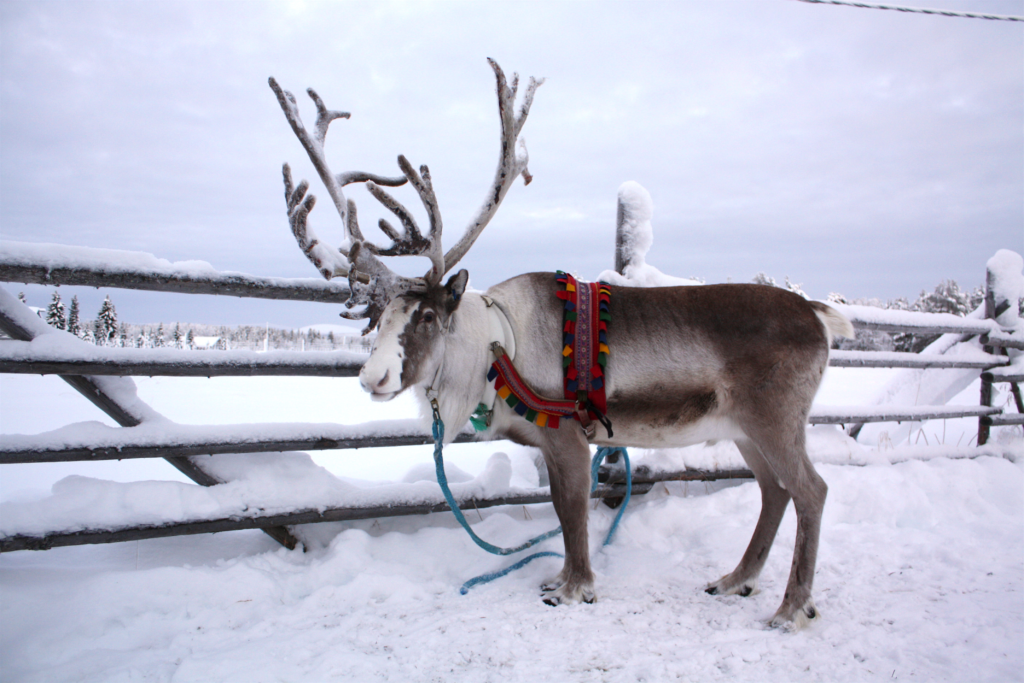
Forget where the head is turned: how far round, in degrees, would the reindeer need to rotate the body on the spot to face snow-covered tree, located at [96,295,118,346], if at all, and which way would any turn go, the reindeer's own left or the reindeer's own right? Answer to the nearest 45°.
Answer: approximately 45° to the reindeer's own right

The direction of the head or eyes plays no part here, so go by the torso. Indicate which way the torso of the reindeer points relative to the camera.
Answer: to the viewer's left

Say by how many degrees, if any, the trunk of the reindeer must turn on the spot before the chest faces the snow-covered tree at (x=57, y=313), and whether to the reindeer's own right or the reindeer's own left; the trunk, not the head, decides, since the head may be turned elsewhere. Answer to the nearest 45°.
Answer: approximately 45° to the reindeer's own right
